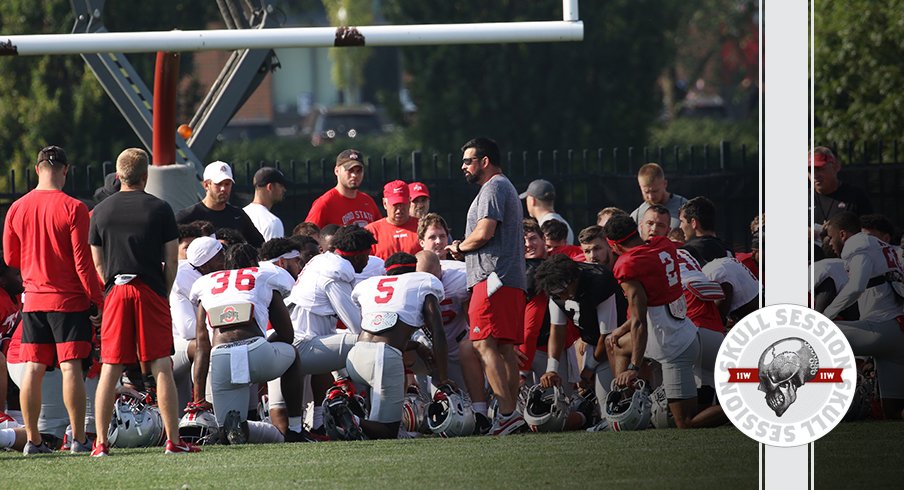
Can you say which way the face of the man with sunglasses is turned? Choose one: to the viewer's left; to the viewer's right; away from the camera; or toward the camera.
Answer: to the viewer's left

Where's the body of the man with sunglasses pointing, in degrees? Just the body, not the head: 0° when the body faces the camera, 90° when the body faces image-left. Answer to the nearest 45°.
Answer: approximately 90°
